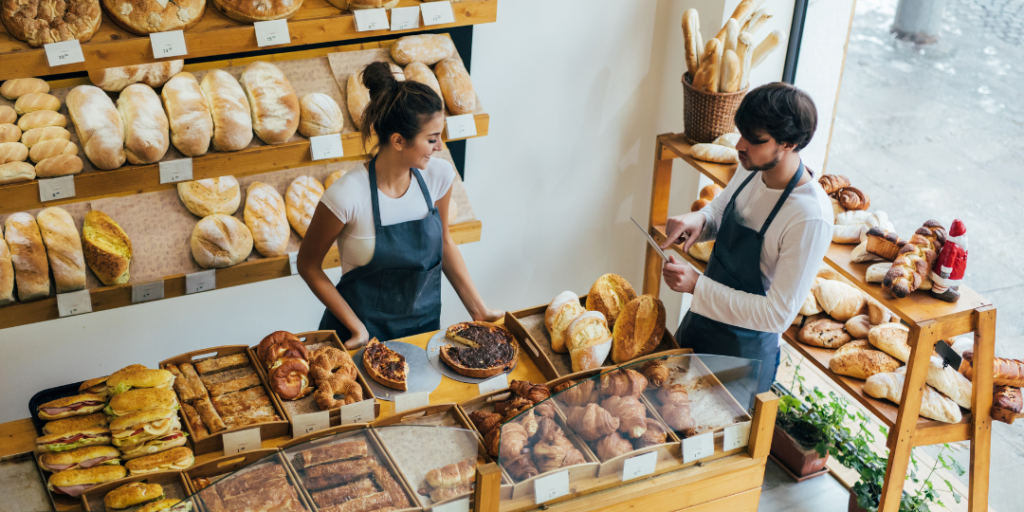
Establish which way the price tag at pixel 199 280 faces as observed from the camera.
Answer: facing the viewer and to the right of the viewer

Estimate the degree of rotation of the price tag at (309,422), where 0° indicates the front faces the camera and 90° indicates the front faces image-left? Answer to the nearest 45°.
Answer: approximately 315°

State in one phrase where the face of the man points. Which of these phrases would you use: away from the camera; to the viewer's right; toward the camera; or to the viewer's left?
to the viewer's left

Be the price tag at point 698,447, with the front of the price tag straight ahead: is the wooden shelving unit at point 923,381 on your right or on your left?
on your left

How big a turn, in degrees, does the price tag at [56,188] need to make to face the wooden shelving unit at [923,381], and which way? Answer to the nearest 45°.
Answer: approximately 45° to its left

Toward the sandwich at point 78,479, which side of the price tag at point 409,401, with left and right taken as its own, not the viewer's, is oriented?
right

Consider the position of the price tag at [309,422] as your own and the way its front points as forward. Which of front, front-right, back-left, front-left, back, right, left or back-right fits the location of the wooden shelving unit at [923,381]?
front-left

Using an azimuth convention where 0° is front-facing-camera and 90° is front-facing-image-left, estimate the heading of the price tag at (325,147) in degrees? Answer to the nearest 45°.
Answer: approximately 0°

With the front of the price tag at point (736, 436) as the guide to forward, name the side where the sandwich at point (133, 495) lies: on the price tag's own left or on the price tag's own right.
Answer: on the price tag's own right

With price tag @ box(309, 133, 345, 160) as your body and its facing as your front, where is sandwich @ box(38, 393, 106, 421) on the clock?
The sandwich is roughly at 1 o'clock from the price tag.

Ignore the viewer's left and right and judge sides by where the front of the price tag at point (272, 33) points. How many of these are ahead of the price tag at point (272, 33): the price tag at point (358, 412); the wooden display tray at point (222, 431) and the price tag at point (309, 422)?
3

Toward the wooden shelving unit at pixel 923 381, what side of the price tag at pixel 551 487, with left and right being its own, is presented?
left
